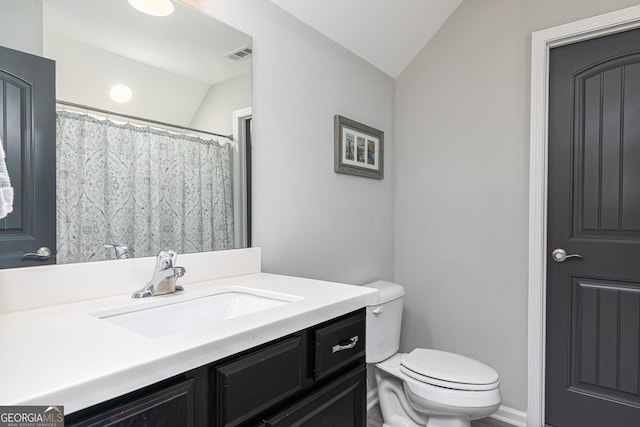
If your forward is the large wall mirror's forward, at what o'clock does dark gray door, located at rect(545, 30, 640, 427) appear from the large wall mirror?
The dark gray door is roughly at 11 o'clock from the large wall mirror.

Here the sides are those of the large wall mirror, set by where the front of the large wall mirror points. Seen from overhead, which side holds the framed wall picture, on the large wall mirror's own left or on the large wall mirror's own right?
on the large wall mirror's own left

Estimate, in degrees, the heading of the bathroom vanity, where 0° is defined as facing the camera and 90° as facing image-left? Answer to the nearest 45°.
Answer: approximately 315°

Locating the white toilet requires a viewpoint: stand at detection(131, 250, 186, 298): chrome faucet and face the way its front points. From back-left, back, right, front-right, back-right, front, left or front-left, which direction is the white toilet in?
front-left

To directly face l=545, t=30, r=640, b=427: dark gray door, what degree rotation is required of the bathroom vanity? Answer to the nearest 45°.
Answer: approximately 45° to its left

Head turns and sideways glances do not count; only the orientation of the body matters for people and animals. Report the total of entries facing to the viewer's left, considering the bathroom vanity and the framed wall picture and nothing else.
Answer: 0

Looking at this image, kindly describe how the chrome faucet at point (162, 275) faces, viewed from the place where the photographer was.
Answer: facing the viewer and to the right of the viewer

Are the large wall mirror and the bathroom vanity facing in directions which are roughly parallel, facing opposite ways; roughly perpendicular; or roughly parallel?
roughly parallel

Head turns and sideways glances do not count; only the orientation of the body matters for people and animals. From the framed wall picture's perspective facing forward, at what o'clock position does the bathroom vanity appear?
The bathroom vanity is roughly at 2 o'clock from the framed wall picture.

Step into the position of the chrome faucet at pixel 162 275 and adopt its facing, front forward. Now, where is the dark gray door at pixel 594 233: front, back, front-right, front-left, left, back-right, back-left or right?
front-left

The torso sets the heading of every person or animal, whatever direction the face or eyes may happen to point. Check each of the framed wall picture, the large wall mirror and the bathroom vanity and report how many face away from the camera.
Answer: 0

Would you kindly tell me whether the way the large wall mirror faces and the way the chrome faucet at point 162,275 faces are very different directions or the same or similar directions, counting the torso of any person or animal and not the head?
same or similar directions

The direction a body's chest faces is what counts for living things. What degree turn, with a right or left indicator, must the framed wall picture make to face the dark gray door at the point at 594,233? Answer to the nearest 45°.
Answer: approximately 45° to its left

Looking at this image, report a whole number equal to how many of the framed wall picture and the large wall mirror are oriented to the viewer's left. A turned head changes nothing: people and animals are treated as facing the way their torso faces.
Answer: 0
